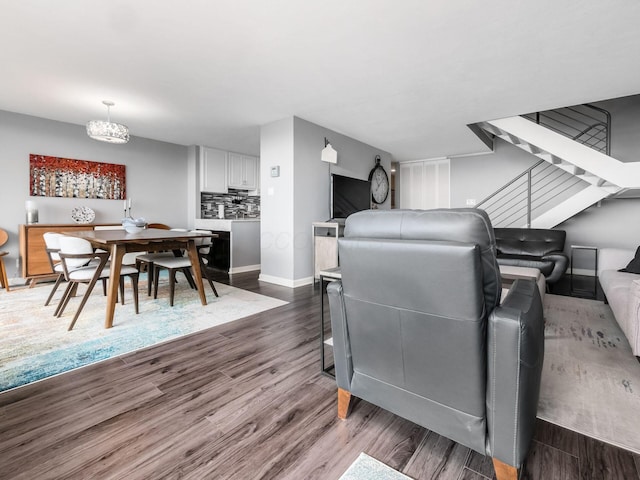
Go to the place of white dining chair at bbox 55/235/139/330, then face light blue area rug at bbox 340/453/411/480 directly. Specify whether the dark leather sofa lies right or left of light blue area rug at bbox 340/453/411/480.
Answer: left

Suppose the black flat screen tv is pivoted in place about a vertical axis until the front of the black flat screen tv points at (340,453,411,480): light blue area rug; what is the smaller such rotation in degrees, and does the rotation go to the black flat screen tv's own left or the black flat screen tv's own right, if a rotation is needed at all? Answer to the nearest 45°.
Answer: approximately 45° to the black flat screen tv's own right

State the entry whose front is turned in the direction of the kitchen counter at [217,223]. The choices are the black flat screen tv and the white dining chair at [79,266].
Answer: the white dining chair

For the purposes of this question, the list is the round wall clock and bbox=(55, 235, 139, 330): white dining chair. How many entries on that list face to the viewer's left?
0

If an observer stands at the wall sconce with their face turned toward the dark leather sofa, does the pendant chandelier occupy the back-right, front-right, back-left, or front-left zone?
back-right

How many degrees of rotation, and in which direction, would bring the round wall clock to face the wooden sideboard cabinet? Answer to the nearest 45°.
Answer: approximately 90° to its right

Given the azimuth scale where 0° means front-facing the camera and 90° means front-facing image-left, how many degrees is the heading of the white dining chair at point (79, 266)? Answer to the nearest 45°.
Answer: approximately 225°

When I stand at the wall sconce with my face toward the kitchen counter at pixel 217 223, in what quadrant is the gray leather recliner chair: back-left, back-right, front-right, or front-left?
back-left

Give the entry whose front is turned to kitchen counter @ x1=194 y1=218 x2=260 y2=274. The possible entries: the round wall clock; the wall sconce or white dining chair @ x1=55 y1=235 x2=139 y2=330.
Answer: the white dining chair

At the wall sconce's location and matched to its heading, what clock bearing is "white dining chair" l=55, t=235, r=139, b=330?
The white dining chair is roughly at 3 o'clock from the wall sconce.

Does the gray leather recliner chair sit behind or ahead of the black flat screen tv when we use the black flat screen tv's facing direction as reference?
ahead

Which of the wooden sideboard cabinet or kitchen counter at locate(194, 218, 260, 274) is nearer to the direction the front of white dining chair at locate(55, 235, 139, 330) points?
the kitchen counter

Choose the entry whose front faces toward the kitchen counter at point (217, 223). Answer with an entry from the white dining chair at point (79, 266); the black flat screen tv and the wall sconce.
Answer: the white dining chair

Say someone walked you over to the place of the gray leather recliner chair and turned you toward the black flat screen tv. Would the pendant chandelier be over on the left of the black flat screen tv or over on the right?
left

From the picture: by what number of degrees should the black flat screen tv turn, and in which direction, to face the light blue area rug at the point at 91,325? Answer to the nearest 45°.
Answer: approximately 90° to its right

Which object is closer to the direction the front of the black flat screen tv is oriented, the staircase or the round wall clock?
the staircase
